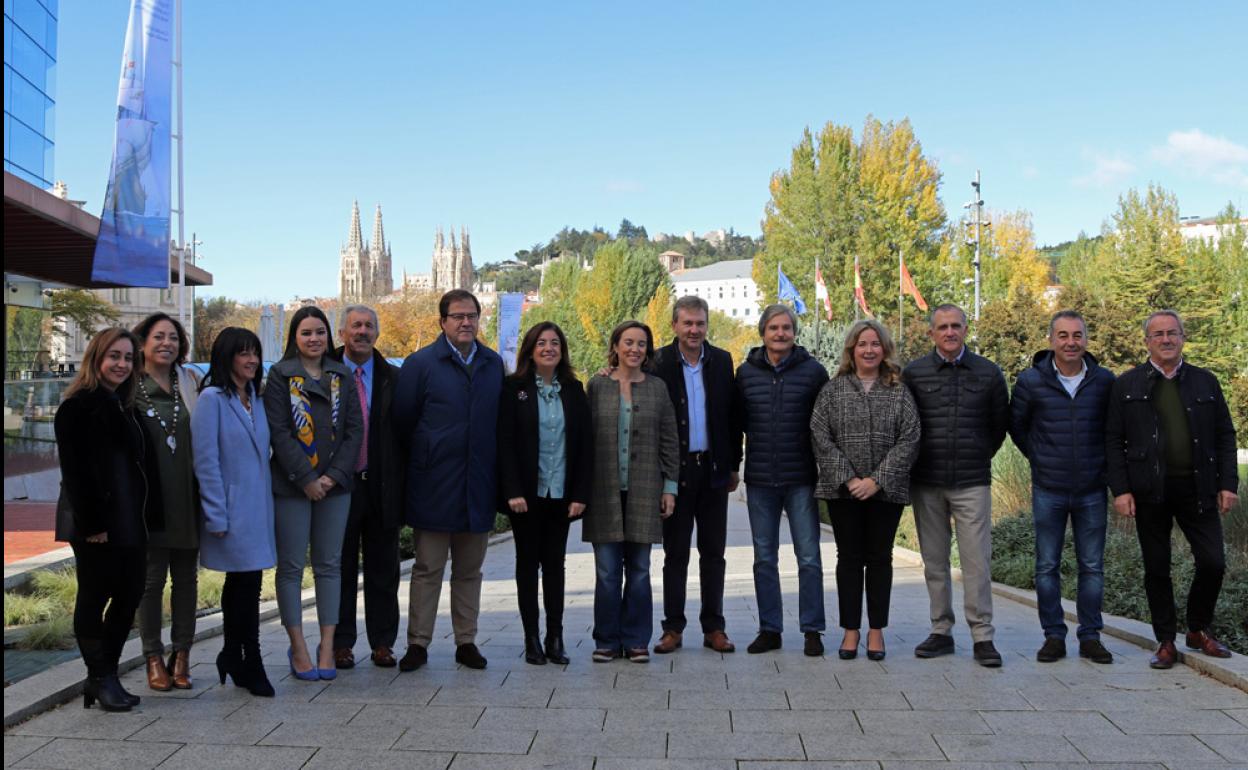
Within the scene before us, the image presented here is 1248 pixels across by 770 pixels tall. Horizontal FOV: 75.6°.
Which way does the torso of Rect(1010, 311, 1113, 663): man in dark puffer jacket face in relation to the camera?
toward the camera

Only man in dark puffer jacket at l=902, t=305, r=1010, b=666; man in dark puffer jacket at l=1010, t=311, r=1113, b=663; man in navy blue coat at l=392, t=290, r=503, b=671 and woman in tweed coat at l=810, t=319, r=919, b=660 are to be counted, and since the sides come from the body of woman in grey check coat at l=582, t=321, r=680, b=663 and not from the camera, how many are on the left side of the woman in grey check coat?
3

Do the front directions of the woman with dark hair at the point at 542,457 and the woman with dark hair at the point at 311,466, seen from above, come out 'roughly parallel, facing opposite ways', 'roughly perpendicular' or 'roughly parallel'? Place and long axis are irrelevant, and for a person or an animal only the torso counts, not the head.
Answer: roughly parallel

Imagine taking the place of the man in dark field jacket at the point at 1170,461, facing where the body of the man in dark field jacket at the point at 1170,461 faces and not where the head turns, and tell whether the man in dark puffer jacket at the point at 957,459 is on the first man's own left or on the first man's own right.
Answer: on the first man's own right

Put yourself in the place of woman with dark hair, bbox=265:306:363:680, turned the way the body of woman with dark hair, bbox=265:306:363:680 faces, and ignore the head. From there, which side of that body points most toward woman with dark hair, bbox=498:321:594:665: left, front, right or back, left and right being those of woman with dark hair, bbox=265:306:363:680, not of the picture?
left

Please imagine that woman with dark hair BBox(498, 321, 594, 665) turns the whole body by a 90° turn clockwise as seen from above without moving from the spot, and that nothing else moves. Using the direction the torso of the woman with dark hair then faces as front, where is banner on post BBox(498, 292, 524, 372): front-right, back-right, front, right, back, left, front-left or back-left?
right

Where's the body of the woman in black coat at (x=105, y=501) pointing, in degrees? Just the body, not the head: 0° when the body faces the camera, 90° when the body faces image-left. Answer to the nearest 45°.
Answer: approximately 315°

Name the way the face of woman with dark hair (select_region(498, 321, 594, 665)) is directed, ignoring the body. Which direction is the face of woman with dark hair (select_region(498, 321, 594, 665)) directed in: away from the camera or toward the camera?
toward the camera

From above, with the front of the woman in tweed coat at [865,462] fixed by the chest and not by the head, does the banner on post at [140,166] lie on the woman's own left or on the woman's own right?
on the woman's own right

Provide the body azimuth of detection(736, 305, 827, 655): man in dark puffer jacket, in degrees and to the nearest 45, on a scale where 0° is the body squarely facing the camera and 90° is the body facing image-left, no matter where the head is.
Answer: approximately 0°

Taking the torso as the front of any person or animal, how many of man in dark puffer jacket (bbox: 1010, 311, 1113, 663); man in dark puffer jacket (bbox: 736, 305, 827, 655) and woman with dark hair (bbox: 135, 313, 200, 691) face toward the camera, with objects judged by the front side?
3
